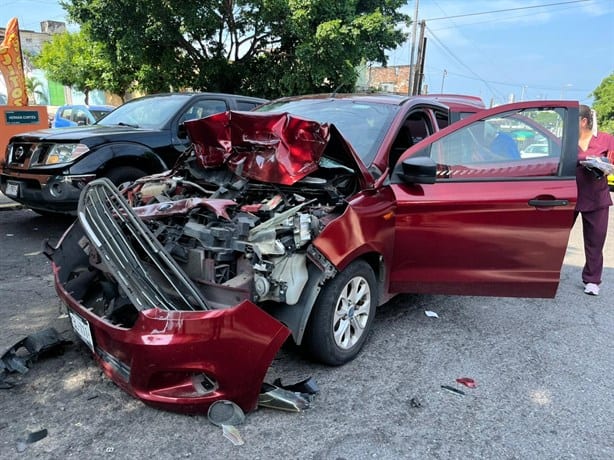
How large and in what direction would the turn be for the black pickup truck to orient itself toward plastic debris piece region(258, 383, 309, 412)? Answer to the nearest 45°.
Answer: approximately 45° to its left

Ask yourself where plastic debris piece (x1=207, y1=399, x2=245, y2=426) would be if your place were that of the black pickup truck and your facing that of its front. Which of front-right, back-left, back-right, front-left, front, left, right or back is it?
front-left

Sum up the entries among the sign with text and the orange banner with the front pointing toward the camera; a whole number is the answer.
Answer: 2

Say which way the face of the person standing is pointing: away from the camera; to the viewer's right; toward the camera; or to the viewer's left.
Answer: to the viewer's left

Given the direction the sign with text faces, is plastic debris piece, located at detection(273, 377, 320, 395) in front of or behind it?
in front

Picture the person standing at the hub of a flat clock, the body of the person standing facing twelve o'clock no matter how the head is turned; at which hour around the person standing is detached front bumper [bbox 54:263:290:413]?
The detached front bumper is roughly at 11 o'clock from the person standing.

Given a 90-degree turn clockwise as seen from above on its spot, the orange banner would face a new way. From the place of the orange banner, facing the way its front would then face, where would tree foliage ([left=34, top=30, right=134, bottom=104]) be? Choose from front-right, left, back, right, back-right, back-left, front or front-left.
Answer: right

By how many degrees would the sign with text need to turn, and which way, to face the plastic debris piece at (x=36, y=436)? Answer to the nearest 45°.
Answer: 0° — it already faces it

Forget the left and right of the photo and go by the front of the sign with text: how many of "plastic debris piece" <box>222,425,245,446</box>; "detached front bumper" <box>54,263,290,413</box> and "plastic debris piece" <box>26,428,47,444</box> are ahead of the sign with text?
3

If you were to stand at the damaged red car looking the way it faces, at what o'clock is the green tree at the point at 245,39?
The green tree is roughly at 4 o'clock from the damaged red car.

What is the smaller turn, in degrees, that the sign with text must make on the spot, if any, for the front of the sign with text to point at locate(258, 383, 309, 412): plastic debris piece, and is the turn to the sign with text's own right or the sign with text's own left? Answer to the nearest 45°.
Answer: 0° — it already faces it

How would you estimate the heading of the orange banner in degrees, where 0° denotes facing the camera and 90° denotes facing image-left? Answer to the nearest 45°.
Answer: approximately 0°
